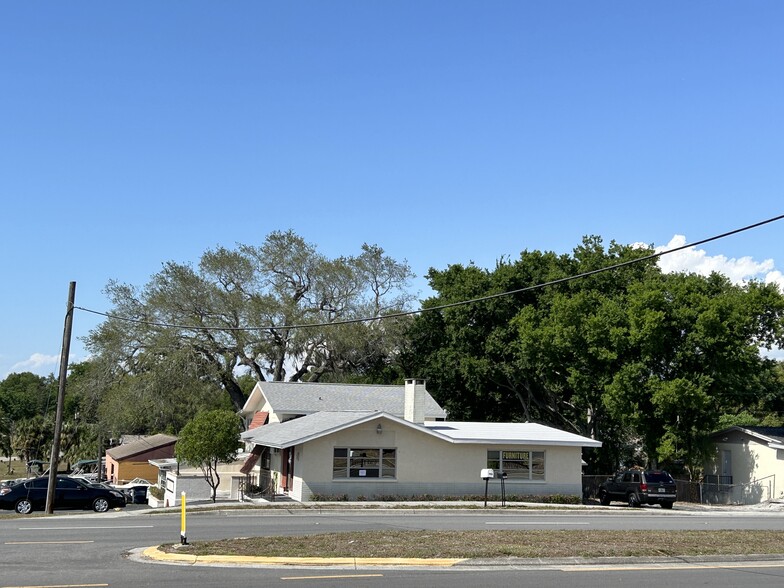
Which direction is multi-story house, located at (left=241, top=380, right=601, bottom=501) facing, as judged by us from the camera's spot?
facing the viewer

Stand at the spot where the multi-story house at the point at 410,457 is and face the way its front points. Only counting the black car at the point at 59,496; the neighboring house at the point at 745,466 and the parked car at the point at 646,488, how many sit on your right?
1

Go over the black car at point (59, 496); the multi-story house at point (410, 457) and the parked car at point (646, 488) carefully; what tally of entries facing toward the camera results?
1

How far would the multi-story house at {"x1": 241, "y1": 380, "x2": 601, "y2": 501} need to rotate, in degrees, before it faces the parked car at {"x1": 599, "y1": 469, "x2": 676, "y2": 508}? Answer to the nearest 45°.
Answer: approximately 90° to its left

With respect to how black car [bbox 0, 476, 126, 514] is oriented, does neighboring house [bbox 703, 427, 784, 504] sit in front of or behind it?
in front

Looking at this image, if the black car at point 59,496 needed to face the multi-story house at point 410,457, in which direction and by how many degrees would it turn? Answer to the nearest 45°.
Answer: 0° — it already faces it

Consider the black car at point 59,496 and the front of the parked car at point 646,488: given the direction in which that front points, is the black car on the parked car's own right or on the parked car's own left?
on the parked car's own left

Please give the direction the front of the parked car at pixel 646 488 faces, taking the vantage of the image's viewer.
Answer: facing away from the viewer and to the left of the viewer

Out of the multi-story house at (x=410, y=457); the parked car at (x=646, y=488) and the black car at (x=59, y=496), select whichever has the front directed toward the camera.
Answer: the multi-story house

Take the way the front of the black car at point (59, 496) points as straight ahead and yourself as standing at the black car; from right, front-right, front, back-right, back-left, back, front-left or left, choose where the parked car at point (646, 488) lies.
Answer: front

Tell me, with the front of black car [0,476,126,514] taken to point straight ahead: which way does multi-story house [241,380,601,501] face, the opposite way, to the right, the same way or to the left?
to the right

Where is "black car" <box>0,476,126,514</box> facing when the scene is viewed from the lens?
facing to the right of the viewer
